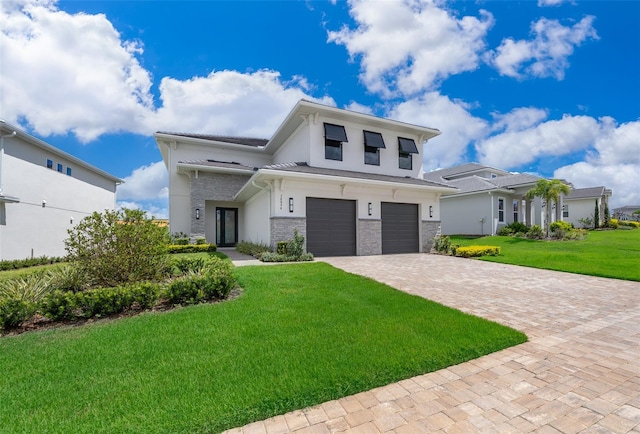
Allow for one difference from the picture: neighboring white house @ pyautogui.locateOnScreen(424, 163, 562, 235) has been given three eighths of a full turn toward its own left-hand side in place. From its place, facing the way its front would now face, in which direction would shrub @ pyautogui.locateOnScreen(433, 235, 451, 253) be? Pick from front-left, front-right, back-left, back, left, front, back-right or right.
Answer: back

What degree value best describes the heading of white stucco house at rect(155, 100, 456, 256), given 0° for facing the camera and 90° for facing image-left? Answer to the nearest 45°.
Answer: approximately 315°

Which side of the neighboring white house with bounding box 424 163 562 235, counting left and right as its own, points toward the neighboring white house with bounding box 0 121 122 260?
right

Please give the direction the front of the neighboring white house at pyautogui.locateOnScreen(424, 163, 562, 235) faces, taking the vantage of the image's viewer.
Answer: facing the viewer and to the right of the viewer

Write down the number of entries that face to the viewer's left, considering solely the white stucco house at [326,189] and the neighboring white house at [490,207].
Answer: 0

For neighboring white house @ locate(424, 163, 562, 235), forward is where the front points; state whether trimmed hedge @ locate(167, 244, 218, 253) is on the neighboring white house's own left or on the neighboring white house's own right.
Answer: on the neighboring white house's own right

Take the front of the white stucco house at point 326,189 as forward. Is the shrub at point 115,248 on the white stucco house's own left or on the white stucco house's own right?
on the white stucco house's own right

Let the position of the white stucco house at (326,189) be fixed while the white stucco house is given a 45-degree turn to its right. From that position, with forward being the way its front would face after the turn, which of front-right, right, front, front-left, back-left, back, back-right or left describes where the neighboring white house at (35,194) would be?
right
